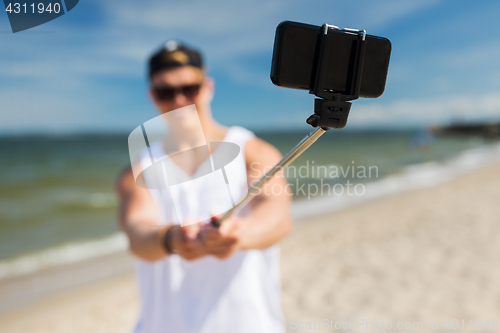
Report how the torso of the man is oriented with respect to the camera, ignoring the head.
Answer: toward the camera

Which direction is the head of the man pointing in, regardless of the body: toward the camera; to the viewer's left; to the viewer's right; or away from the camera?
toward the camera
